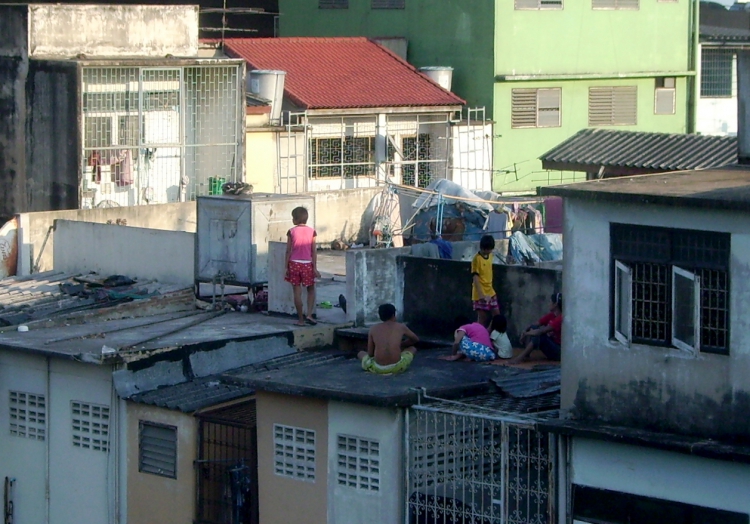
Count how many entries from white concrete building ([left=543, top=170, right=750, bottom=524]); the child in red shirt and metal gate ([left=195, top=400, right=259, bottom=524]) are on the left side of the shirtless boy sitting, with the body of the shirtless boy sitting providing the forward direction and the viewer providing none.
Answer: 1

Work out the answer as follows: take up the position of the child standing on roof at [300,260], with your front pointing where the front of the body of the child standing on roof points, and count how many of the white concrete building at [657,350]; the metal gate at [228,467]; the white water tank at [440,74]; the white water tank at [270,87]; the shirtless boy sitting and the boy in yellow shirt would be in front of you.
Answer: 2

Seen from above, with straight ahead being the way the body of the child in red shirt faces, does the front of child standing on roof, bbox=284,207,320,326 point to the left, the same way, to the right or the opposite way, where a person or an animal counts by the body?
to the right

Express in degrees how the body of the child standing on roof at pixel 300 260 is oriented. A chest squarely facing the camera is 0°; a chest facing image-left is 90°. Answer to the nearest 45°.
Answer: approximately 180°

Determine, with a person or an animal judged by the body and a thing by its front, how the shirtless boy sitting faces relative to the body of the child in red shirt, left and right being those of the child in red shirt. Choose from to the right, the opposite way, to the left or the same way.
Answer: to the right

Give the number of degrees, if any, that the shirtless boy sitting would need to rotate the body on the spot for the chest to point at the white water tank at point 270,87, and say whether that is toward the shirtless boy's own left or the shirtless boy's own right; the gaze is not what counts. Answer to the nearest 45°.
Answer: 0° — they already face it

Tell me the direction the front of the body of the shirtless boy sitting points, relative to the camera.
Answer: away from the camera

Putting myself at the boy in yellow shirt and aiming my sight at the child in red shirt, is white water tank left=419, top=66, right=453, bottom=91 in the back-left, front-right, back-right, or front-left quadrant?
back-left

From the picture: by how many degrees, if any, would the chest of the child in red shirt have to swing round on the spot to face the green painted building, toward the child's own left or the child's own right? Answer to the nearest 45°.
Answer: approximately 90° to the child's own right

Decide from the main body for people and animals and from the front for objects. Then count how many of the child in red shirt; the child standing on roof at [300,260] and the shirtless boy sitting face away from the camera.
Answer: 2

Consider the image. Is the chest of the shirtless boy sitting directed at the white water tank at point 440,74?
yes

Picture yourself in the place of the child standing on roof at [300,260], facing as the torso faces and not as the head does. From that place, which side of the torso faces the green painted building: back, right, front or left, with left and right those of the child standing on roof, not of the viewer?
front

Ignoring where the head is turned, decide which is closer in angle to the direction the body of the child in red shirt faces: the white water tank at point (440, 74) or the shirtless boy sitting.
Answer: the shirtless boy sitting

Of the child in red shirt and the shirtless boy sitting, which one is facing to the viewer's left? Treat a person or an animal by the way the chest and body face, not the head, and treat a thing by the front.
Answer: the child in red shirt

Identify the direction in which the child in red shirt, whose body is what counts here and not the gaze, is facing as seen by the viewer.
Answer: to the viewer's left

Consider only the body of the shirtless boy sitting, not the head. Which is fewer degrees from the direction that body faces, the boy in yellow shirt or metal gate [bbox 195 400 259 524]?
the boy in yellow shirt
